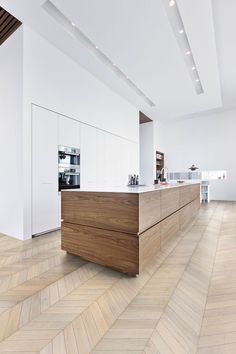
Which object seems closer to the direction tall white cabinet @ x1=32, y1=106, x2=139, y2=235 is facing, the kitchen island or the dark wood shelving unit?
the kitchen island

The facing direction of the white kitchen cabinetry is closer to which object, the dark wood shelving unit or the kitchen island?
the kitchen island

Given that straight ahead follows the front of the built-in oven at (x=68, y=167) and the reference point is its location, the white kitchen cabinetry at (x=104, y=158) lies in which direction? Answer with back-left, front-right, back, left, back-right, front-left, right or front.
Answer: left

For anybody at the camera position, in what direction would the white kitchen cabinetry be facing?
facing the viewer and to the right of the viewer

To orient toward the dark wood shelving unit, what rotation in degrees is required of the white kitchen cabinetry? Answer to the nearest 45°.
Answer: approximately 90° to its left

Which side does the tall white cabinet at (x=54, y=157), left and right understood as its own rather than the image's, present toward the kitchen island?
front

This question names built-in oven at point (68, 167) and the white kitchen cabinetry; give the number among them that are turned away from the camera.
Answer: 0

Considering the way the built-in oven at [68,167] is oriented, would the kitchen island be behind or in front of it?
in front

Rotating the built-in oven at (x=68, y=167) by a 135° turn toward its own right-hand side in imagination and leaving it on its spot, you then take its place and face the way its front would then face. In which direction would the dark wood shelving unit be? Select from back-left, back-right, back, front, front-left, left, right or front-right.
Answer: back-right
